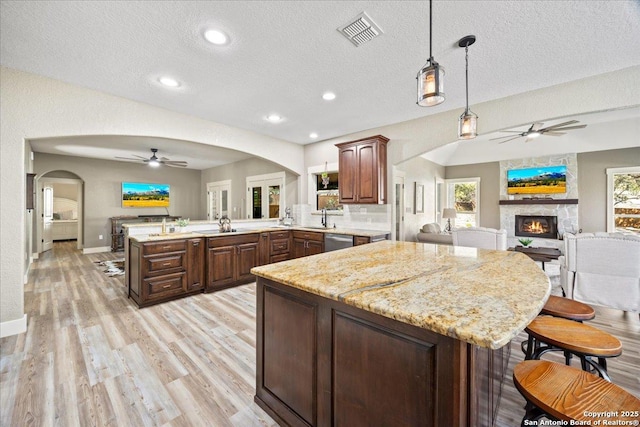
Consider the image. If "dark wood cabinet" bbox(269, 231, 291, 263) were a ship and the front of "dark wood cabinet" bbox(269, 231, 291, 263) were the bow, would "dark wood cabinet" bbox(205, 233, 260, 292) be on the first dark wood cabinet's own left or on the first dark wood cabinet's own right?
on the first dark wood cabinet's own right

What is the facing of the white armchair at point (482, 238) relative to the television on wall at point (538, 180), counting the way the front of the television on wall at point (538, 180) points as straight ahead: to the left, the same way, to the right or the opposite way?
the opposite way

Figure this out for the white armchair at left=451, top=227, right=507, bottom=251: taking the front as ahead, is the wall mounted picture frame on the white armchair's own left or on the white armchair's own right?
on the white armchair's own left

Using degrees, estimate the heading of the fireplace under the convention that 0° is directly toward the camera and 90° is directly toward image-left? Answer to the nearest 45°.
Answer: approximately 45°

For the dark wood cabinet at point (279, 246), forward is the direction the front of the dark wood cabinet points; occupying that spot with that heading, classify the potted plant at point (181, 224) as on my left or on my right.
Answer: on my right
